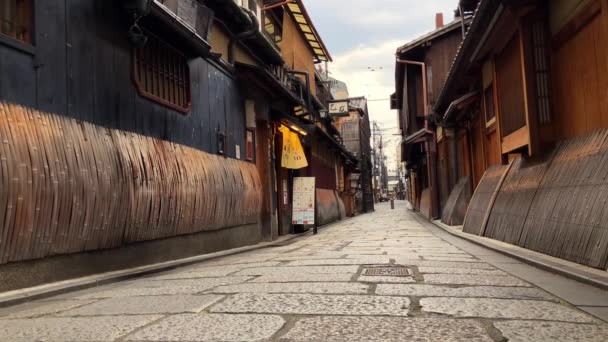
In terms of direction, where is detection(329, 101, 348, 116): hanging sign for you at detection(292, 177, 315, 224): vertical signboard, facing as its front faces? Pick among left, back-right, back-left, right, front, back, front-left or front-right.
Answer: back

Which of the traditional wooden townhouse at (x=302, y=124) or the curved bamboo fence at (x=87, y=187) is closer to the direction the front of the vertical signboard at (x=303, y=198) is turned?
the curved bamboo fence

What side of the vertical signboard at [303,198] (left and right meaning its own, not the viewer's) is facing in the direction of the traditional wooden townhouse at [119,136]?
front

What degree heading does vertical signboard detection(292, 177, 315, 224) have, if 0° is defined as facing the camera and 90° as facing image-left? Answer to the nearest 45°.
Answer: approximately 0°

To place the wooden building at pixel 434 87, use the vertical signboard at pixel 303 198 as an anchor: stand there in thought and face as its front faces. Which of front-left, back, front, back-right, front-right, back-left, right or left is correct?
back-left

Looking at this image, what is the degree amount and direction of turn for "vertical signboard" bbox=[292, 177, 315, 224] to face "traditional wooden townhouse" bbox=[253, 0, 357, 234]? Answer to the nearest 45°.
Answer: approximately 180°

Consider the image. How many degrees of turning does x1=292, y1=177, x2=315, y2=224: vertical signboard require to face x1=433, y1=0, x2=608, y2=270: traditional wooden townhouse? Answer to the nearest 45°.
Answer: approximately 45° to its left

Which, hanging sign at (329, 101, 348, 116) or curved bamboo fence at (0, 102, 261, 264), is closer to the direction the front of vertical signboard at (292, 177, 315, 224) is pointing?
the curved bamboo fence

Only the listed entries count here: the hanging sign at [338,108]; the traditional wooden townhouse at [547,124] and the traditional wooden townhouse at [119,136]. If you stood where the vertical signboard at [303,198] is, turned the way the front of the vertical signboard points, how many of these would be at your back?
1

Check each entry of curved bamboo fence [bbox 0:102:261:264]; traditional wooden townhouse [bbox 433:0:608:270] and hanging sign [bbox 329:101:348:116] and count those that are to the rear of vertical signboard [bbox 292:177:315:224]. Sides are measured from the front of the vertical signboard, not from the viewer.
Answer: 1

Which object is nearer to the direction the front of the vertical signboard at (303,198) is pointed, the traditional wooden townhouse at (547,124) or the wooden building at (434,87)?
the traditional wooden townhouse
